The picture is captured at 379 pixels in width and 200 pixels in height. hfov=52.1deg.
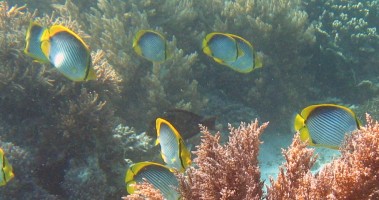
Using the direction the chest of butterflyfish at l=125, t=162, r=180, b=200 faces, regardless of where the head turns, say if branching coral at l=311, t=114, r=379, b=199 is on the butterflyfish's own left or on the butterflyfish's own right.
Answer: on the butterflyfish's own right

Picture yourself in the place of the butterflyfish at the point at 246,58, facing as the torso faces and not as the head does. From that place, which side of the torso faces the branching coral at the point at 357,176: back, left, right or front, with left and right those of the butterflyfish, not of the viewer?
right

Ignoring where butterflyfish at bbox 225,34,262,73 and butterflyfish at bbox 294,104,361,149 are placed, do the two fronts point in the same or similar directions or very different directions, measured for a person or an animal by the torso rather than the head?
same or similar directions

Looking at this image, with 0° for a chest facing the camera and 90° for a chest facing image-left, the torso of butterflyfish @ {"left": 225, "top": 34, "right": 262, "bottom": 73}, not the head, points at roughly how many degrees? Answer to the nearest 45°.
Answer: approximately 270°

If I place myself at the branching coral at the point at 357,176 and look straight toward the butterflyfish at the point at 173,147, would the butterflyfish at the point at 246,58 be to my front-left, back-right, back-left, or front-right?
front-right
